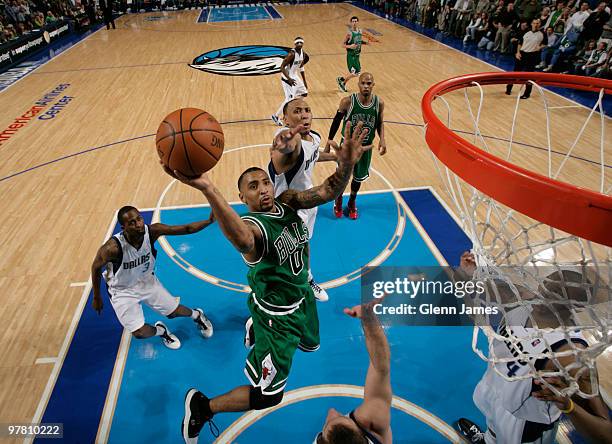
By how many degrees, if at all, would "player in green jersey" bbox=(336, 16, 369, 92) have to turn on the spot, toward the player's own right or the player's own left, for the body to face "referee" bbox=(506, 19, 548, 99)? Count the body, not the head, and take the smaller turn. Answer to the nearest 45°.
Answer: approximately 45° to the player's own left

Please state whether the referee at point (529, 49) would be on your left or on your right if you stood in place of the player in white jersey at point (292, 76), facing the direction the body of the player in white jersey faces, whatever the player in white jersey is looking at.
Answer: on your left

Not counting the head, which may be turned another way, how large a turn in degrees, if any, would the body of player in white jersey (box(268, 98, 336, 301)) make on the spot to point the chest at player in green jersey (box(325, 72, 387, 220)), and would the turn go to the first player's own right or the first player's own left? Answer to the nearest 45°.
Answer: approximately 90° to the first player's own left

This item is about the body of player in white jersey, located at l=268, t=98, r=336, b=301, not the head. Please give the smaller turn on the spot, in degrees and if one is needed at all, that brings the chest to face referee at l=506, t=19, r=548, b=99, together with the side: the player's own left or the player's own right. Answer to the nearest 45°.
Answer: approximately 90° to the player's own left

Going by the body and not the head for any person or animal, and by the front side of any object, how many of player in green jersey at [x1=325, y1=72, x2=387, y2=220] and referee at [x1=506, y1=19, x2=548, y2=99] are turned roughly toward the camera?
2

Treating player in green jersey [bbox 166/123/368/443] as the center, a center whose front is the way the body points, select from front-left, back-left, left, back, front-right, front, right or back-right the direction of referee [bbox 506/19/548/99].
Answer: left

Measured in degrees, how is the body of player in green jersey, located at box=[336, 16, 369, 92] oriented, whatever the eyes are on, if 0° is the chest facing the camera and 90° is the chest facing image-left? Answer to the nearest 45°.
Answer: approximately 315°

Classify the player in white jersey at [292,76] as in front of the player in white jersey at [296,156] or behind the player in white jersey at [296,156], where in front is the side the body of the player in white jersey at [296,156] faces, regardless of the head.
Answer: behind

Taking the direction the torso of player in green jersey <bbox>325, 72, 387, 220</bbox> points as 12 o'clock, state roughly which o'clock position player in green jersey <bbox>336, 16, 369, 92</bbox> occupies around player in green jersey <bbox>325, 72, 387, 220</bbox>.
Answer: player in green jersey <bbox>336, 16, 369, 92</bbox> is roughly at 6 o'clock from player in green jersey <bbox>325, 72, 387, 220</bbox>.

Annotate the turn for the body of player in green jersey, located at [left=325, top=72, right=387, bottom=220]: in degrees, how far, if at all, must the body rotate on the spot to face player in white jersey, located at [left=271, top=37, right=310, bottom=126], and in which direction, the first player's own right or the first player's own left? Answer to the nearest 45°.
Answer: approximately 135° to the first player's own right

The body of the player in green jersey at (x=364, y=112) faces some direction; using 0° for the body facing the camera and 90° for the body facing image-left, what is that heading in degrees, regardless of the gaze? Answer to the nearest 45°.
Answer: approximately 0°
